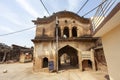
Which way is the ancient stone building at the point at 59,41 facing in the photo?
toward the camera
